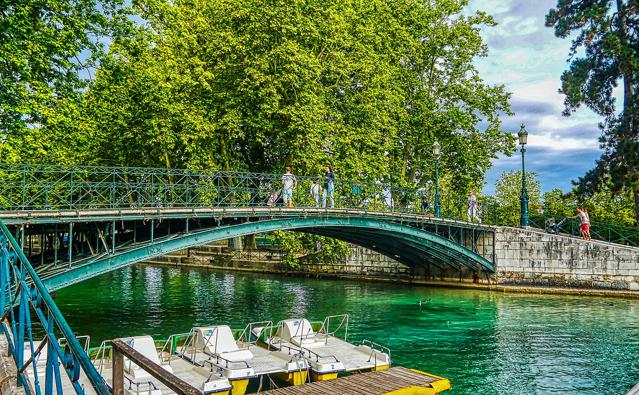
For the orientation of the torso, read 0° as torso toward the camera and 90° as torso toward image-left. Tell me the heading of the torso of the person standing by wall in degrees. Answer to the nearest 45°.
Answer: approximately 90°

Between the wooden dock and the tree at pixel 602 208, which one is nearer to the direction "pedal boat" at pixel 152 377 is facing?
the wooden dock

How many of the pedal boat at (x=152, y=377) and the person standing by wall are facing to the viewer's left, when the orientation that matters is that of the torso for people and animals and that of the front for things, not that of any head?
1

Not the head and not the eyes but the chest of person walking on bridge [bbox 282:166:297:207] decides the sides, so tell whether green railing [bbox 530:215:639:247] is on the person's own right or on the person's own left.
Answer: on the person's own left

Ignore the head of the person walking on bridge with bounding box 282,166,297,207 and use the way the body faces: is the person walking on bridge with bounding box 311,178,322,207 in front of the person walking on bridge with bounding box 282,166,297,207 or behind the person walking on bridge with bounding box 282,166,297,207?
behind

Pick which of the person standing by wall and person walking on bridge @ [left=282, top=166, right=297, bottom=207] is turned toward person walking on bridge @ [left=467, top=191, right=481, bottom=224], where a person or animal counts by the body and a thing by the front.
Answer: the person standing by wall

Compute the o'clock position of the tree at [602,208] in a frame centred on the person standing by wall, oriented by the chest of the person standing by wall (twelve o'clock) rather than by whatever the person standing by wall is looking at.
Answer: The tree is roughly at 3 o'clock from the person standing by wall.

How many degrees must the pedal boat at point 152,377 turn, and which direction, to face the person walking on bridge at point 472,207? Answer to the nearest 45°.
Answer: approximately 90° to its left
